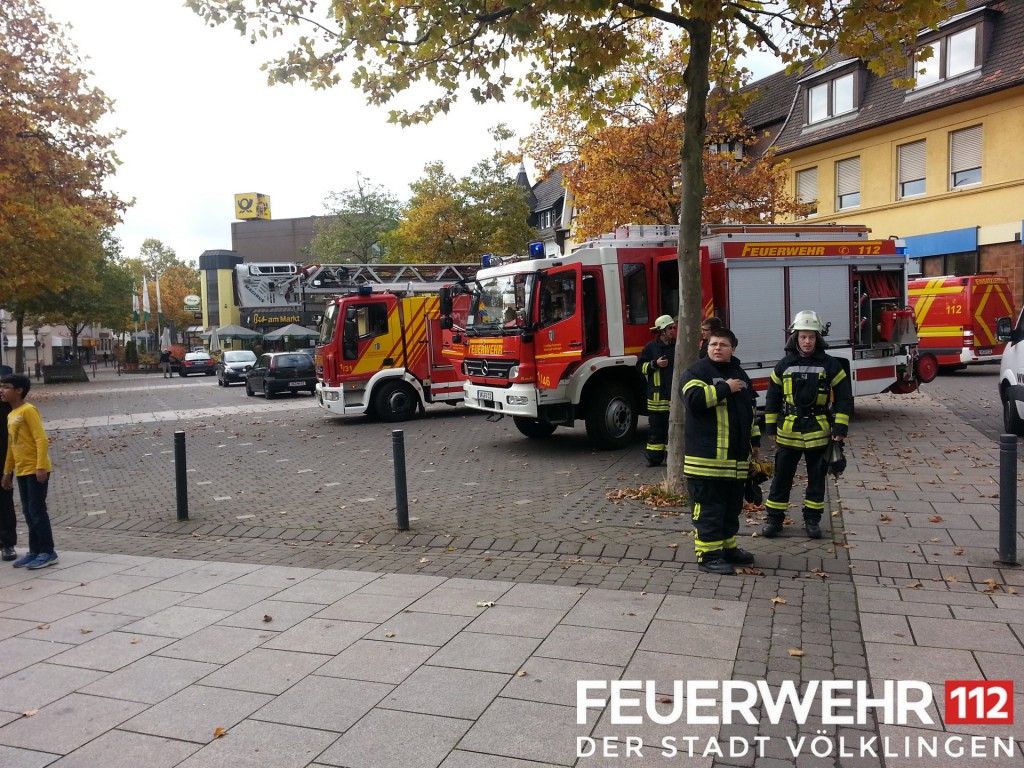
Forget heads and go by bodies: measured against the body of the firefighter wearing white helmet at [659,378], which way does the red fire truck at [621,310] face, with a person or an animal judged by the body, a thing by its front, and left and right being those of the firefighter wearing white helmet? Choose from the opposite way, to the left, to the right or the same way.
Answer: to the right

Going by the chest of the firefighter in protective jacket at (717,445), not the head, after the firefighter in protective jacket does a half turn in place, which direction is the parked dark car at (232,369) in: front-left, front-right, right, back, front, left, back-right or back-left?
front

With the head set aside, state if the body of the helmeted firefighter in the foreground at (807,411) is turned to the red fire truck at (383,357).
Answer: no

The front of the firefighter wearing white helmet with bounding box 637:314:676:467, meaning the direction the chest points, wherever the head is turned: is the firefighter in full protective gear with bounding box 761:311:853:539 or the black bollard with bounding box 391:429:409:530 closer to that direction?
the firefighter in full protective gear

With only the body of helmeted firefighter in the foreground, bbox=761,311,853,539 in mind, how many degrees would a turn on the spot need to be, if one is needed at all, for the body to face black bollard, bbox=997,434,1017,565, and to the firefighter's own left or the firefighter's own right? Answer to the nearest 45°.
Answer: approximately 45° to the firefighter's own left

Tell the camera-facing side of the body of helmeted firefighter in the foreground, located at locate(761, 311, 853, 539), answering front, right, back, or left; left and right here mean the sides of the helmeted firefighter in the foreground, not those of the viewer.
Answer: front

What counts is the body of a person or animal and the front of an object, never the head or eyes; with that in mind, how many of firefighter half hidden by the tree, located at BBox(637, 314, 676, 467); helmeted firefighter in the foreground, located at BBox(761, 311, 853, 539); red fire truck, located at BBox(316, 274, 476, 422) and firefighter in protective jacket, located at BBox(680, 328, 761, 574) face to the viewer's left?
1

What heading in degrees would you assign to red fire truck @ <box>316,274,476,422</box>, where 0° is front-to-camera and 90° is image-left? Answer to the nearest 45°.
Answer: approximately 90°

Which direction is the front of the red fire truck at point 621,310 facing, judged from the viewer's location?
facing the viewer and to the left of the viewer

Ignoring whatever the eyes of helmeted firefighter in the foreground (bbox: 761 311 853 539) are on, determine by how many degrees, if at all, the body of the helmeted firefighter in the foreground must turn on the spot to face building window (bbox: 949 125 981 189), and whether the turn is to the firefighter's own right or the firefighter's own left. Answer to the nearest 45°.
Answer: approximately 180°

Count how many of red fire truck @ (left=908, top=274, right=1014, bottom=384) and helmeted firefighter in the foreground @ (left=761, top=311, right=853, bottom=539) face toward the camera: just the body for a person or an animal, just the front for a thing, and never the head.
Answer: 1

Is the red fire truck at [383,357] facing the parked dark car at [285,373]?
no

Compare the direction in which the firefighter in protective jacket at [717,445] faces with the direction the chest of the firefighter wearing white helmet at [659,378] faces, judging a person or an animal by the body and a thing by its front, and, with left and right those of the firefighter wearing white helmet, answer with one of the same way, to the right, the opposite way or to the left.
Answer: the same way

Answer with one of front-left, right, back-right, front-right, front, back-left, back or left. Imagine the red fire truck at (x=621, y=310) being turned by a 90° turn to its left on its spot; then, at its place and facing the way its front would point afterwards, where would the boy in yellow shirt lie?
right

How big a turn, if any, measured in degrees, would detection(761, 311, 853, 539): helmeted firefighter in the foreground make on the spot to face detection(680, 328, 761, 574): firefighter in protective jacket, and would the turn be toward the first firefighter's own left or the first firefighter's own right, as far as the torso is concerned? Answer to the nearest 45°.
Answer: approximately 45° to the first firefighter's own right

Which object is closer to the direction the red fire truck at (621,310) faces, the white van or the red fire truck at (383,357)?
the red fire truck

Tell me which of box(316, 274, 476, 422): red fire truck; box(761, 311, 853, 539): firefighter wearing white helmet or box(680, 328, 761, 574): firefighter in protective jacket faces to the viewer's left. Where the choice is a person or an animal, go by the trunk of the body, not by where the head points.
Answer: the red fire truck
